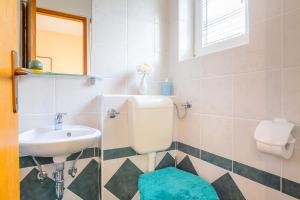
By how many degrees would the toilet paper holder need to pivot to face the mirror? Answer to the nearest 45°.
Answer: approximately 45° to its right

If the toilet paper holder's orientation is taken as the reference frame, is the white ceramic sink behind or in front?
in front

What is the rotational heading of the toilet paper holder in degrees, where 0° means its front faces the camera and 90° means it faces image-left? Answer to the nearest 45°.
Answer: approximately 45°
